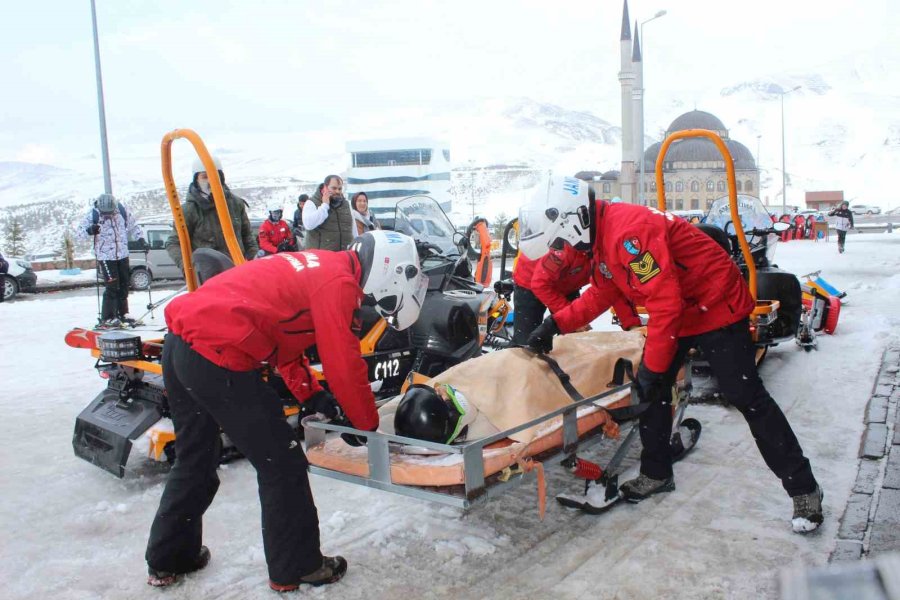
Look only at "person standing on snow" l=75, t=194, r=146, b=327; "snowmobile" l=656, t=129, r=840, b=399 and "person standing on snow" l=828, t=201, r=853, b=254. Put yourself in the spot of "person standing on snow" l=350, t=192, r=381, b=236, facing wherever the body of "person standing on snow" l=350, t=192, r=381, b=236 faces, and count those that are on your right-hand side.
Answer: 1

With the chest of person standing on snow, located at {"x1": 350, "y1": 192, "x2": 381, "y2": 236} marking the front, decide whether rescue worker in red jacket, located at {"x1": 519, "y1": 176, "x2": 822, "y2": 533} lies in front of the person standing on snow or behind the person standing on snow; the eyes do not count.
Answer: in front

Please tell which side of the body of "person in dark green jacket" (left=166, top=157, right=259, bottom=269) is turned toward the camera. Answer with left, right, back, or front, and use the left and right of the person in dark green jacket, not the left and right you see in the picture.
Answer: front

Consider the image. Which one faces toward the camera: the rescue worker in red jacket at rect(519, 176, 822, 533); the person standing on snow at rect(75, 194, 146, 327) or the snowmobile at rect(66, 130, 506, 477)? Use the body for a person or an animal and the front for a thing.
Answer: the person standing on snow

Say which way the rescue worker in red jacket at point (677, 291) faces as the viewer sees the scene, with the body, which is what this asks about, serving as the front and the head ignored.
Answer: to the viewer's left

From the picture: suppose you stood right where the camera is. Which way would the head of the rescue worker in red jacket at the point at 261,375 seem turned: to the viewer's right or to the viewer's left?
to the viewer's right

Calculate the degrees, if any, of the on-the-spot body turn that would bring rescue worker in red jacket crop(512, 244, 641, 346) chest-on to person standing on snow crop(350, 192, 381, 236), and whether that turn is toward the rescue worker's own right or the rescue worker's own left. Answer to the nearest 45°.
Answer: approximately 180°

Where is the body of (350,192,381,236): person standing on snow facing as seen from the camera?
toward the camera

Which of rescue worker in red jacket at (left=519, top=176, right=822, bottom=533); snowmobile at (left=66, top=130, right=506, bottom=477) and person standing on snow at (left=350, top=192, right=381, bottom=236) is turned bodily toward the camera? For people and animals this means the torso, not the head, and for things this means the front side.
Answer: the person standing on snow

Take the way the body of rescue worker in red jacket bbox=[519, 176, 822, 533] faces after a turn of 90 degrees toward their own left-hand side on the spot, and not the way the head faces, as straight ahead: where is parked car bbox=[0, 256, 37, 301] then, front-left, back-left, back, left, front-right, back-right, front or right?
back-right

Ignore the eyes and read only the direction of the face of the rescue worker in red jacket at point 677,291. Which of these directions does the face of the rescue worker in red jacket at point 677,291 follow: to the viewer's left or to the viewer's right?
to the viewer's left
